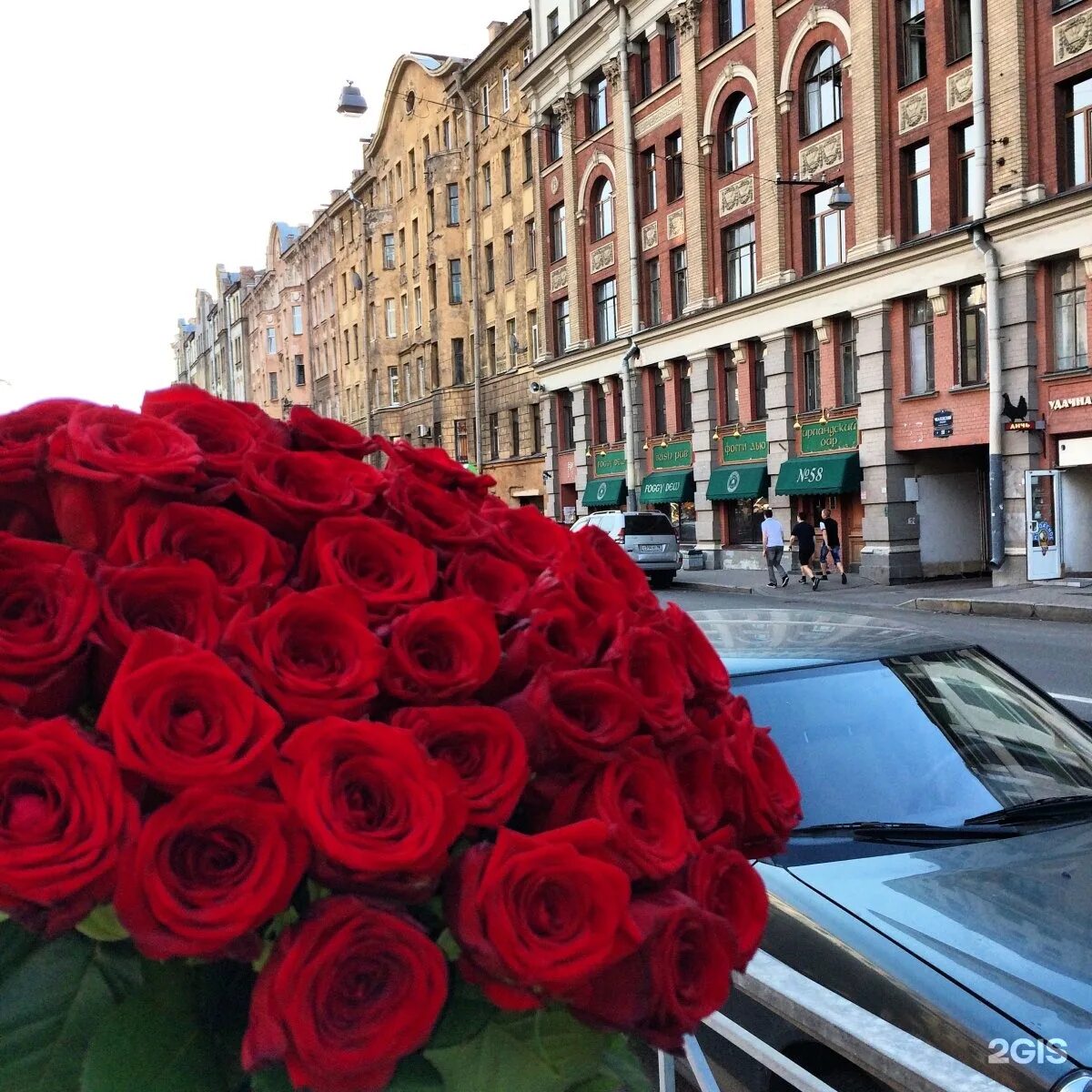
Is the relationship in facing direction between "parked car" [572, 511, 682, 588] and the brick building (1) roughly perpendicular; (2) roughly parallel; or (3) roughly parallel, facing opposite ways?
roughly perpendicular

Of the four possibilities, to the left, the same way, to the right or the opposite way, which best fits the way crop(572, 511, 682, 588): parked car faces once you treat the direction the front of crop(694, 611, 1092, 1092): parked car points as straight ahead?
the opposite way

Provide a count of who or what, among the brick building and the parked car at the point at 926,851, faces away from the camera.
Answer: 0

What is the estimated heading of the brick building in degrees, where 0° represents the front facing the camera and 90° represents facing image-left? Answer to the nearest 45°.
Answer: approximately 45°

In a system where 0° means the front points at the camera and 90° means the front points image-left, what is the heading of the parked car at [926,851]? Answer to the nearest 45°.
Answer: approximately 315°

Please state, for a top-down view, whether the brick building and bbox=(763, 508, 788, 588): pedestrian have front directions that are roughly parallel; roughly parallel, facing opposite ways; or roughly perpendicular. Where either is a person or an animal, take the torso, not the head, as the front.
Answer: roughly perpendicular
